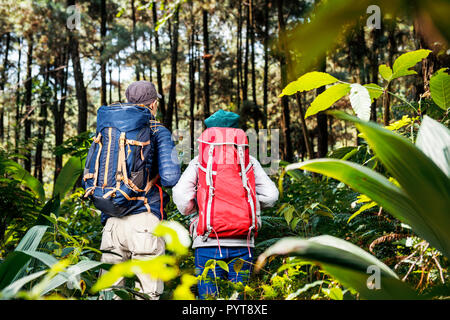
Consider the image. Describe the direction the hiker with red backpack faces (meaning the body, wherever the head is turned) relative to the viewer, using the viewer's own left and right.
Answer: facing away from the viewer

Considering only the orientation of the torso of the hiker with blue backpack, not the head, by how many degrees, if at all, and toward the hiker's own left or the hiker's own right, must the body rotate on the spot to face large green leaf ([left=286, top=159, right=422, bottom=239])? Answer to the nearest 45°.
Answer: approximately 135° to the hiker's own right

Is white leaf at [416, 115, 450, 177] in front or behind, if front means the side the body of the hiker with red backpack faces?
behind

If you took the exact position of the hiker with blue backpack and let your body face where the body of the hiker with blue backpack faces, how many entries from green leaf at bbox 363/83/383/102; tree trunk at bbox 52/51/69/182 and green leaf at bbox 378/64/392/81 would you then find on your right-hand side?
2

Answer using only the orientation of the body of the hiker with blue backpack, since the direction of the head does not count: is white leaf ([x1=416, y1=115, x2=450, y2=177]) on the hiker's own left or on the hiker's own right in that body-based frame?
on the hiker's own right

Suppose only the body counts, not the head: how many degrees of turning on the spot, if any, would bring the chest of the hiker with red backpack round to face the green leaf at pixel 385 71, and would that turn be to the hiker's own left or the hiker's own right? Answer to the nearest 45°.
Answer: approximately 135° to the hiker's own right

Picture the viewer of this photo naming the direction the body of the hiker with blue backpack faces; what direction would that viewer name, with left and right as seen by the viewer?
facing away from the viewer and to the right of the viewer

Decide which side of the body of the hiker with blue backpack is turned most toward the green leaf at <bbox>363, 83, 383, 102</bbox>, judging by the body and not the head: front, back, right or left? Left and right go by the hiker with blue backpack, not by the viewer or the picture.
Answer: right
